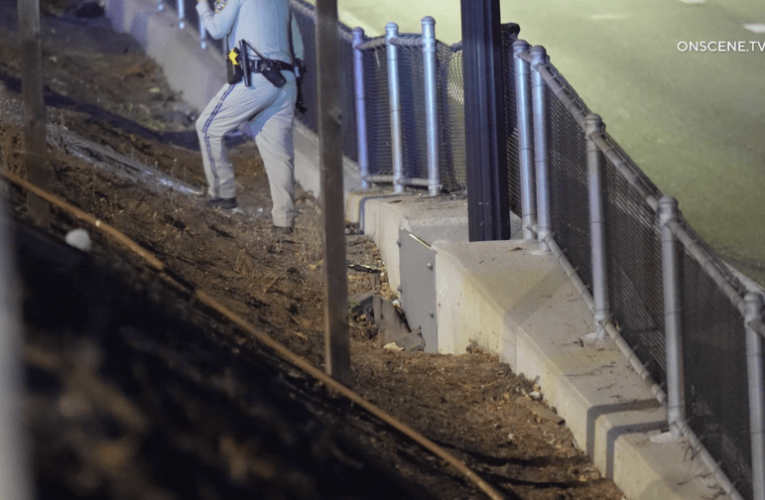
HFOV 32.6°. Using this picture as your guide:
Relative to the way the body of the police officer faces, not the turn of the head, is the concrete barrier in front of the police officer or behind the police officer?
behind

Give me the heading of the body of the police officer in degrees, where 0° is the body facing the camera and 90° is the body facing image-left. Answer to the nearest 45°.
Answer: approximately 135°

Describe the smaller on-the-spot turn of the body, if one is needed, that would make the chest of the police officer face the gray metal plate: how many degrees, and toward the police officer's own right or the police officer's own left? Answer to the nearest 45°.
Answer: approximately 180°

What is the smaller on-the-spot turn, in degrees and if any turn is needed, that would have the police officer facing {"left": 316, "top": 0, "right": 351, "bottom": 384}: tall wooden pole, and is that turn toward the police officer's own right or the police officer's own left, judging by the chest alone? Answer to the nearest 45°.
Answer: approximately 135° to the police officer's own left

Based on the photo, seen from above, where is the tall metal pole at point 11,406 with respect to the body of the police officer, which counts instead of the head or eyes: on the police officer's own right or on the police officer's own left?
on the police officer's own left
